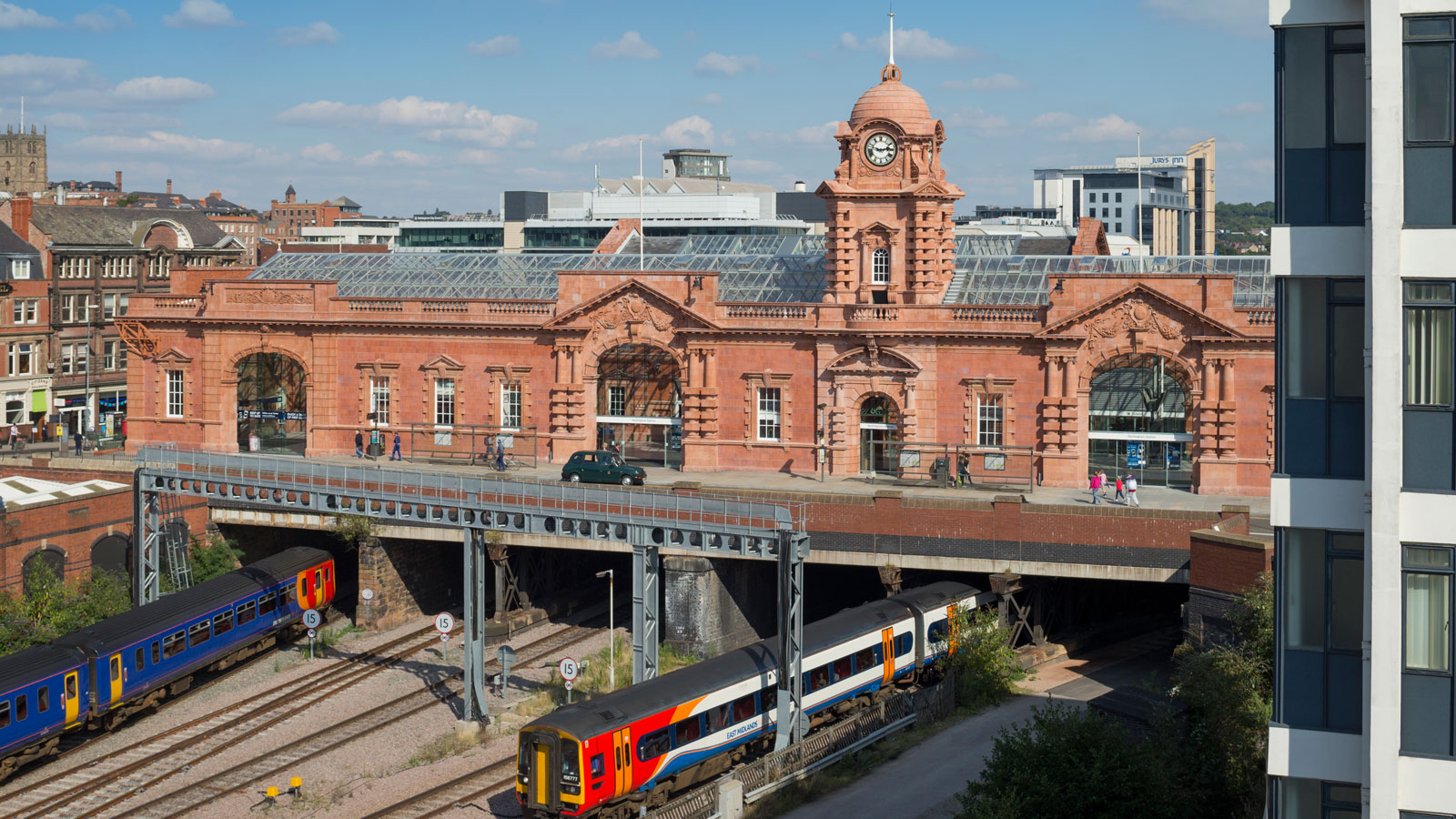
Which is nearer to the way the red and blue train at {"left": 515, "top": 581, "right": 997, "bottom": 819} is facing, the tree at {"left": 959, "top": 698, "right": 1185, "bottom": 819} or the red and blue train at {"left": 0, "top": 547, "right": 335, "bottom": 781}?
the red and blue train

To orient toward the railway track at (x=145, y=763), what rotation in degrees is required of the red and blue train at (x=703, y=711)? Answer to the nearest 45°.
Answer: approximately 45° to its right

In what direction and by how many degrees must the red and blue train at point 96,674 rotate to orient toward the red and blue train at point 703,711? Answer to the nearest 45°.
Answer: approximately 90° to its right

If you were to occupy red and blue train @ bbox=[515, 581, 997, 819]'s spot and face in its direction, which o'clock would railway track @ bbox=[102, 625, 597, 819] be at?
The railway track is roughly at 2 o'clock from the red and blue train.

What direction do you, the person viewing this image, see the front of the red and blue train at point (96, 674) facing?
facing away from the viewer and to the right of the viewer

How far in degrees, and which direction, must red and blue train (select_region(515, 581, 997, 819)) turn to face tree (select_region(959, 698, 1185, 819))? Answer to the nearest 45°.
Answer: approximately 90° to its left

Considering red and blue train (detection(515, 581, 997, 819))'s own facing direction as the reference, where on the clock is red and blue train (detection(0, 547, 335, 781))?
red and blue train (detection(0, 547, 335, 781)) is roughly at 2 o'clock from red and blue train (detection(515, 581, 997, 819)).

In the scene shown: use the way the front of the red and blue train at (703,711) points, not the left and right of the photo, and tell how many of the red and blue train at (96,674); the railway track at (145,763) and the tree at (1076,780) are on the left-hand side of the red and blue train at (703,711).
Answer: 1

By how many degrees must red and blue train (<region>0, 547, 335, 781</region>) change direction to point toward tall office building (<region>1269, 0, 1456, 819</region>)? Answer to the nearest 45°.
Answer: approximately 90° to its right
